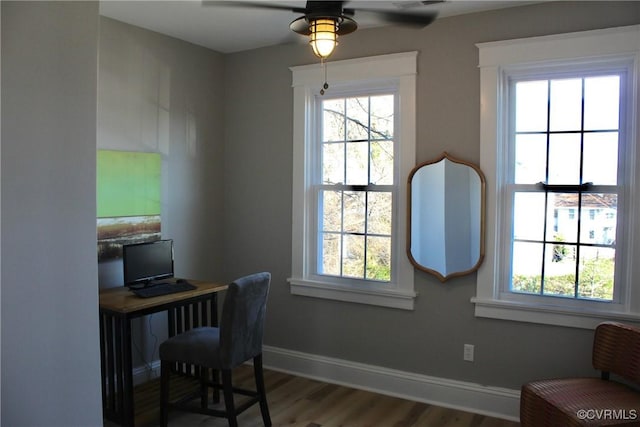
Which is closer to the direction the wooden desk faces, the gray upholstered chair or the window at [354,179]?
the gray upholstered chair

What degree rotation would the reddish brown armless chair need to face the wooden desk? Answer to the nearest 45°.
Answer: approximately 45° to its right

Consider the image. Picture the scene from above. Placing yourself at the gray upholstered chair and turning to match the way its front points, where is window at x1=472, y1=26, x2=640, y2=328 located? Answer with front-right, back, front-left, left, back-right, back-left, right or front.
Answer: back-right

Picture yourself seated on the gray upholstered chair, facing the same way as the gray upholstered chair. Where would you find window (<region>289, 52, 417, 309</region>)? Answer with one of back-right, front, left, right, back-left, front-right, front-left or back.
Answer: right

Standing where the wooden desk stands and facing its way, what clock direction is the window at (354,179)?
The window is roughly at 10 o'clock from the wooden desk.

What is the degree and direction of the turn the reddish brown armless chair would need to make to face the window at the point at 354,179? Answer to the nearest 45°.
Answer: approximately 45° to its right

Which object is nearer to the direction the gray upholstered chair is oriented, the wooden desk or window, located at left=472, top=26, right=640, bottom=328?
the wooden desk

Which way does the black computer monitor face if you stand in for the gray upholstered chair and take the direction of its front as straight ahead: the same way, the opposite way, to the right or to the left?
the opposite way

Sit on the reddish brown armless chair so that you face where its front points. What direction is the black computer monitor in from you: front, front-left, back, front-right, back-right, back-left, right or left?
front-right

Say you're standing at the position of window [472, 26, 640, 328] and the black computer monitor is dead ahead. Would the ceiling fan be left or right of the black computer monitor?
left

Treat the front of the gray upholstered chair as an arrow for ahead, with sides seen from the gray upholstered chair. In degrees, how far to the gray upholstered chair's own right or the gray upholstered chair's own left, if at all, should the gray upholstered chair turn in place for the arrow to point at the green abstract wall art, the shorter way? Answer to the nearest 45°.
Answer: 0° — it already faces it

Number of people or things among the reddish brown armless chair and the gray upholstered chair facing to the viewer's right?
0

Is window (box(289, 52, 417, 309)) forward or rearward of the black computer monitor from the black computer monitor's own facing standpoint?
forward

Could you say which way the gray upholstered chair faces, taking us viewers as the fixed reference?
facing away from the viewer and to the left of the viewer

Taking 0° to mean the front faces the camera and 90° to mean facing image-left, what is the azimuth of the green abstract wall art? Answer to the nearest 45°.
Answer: approximately 315°
